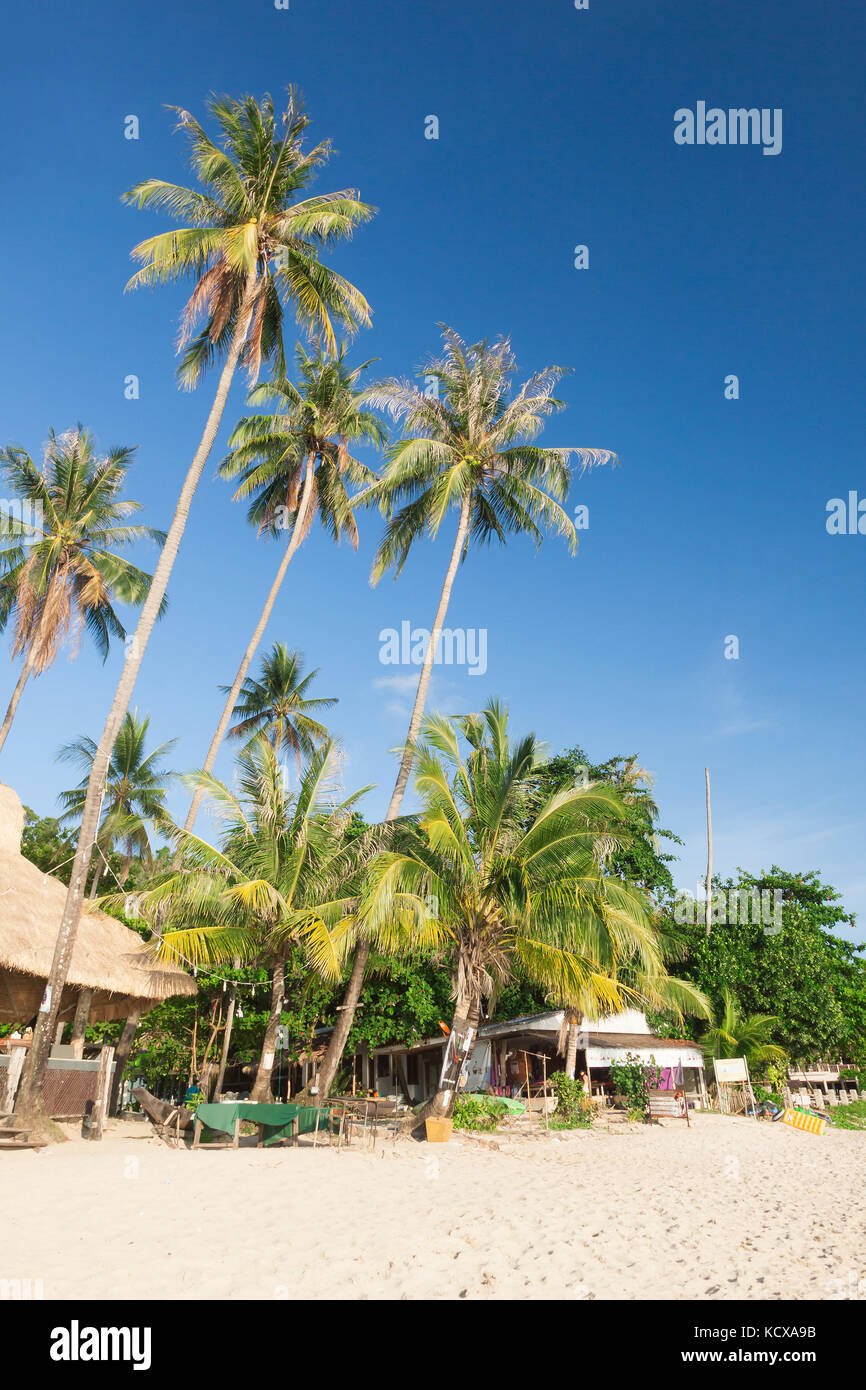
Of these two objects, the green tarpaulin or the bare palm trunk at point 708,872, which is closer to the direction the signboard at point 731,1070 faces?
the green tarpaulin

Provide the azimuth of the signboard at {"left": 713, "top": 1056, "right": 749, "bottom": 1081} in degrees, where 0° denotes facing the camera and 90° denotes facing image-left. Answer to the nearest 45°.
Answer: approximately 0°

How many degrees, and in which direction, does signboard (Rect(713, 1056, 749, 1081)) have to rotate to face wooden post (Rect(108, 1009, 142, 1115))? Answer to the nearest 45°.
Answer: approximately 45° to its right

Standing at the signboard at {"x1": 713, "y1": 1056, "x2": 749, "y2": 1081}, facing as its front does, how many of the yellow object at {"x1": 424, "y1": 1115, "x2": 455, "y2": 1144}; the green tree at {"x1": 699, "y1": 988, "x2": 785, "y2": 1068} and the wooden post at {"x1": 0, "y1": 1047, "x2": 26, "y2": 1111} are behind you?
1

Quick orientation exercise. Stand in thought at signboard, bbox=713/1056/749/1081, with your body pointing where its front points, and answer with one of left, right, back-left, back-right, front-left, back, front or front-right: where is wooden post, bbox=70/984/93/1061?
front-right

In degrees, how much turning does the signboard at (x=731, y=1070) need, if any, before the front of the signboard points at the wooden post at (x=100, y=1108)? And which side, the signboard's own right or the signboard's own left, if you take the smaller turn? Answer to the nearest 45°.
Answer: approximately 45° to the signboard's own right

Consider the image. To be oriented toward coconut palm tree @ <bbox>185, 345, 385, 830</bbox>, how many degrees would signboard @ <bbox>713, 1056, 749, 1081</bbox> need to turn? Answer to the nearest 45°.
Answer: approximately 45° to its right

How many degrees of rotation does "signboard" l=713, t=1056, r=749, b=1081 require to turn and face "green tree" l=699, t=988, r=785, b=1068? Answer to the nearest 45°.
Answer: approximately 180°

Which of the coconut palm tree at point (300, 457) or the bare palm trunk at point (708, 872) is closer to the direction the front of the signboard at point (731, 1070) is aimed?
the coconut palm tree

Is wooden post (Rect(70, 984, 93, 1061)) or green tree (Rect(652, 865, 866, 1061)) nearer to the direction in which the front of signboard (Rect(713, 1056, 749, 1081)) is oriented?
the wooden post

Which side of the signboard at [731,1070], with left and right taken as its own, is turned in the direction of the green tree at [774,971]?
back
